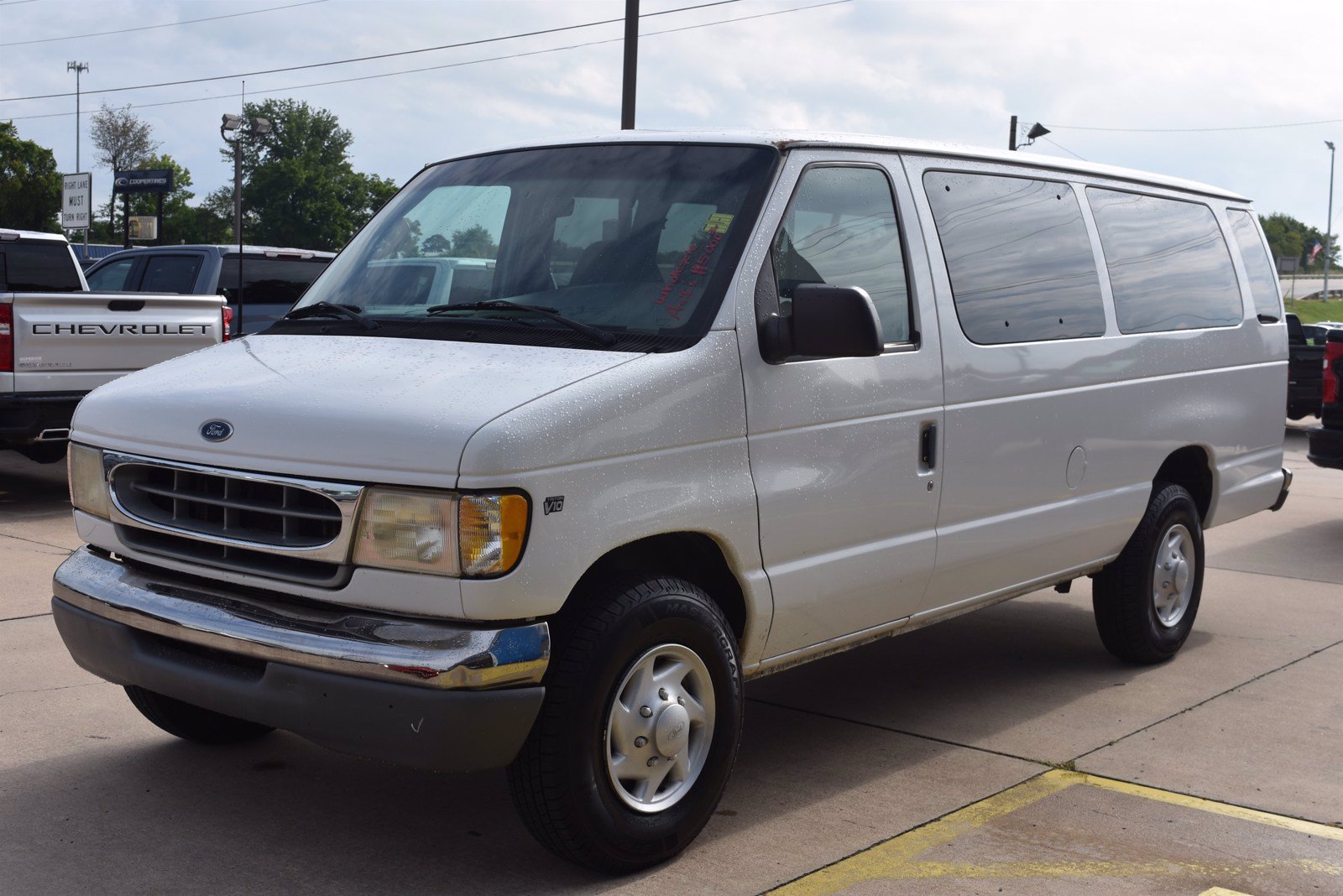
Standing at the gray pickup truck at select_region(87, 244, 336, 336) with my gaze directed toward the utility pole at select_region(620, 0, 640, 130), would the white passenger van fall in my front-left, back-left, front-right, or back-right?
back-right

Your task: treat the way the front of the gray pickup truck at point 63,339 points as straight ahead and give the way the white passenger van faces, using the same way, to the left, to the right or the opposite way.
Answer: to the left

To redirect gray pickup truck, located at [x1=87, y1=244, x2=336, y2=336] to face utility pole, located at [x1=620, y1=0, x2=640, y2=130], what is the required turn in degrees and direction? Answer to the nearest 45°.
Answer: approximately 90° to its right

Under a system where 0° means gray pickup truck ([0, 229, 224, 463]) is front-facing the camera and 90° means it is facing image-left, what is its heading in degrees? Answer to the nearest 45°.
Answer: approximately 135°

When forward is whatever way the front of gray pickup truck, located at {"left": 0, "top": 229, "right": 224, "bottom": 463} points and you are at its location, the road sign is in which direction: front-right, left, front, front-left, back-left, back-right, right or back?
front-right

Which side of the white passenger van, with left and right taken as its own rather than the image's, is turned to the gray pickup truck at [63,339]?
right

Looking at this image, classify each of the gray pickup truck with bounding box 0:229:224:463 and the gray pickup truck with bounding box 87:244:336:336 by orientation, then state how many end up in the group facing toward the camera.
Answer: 0

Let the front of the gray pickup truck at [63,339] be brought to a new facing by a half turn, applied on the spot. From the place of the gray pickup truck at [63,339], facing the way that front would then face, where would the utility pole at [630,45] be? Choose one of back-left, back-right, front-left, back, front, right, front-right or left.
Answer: left

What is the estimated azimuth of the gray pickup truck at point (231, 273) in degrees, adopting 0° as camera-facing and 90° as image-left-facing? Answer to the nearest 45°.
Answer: approximately 135°

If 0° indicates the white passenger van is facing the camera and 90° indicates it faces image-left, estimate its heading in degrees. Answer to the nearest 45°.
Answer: approximately 45°
